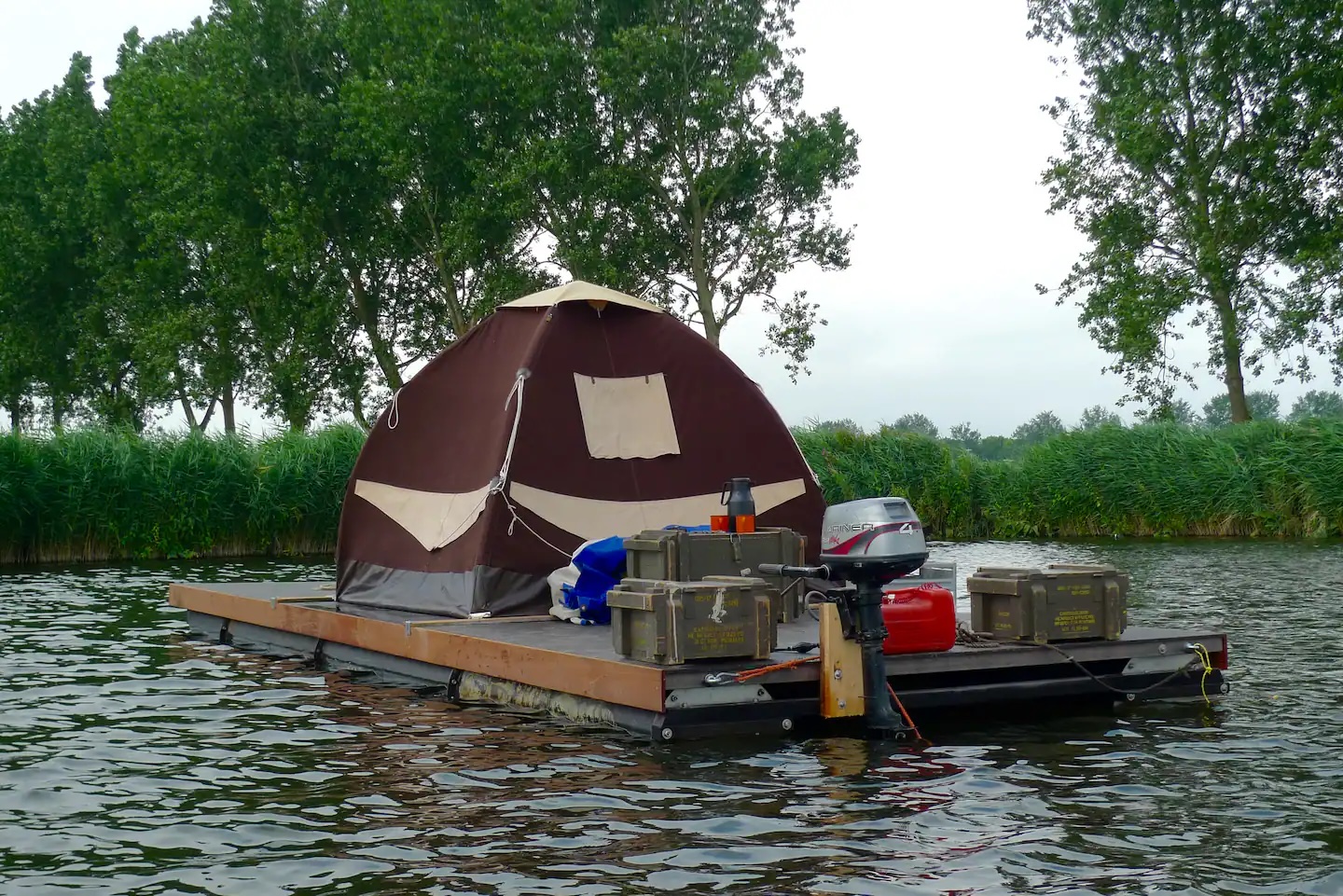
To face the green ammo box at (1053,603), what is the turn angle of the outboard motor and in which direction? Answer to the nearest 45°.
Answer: approximately 135° to its right

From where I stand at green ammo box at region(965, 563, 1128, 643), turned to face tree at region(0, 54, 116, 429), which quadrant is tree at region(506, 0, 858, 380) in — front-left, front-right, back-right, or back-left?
front-right

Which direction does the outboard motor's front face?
to the viewer's left

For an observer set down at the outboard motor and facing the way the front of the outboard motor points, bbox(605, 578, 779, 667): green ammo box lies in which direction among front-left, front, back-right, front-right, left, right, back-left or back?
front

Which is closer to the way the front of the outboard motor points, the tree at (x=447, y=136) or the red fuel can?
the tree

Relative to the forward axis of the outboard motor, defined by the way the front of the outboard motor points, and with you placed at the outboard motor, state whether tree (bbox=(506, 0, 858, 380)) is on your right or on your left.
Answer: on your right

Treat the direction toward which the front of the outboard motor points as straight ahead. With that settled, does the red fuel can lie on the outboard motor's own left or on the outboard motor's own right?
on the outboard motor's own right

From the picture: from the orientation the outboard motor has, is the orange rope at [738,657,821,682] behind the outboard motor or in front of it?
in front

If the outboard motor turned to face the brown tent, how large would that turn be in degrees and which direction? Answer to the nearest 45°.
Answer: approximately 45° to its right

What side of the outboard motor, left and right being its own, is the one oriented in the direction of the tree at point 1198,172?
right

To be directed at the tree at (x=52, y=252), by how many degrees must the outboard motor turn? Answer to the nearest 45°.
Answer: approximately 45° to its right
